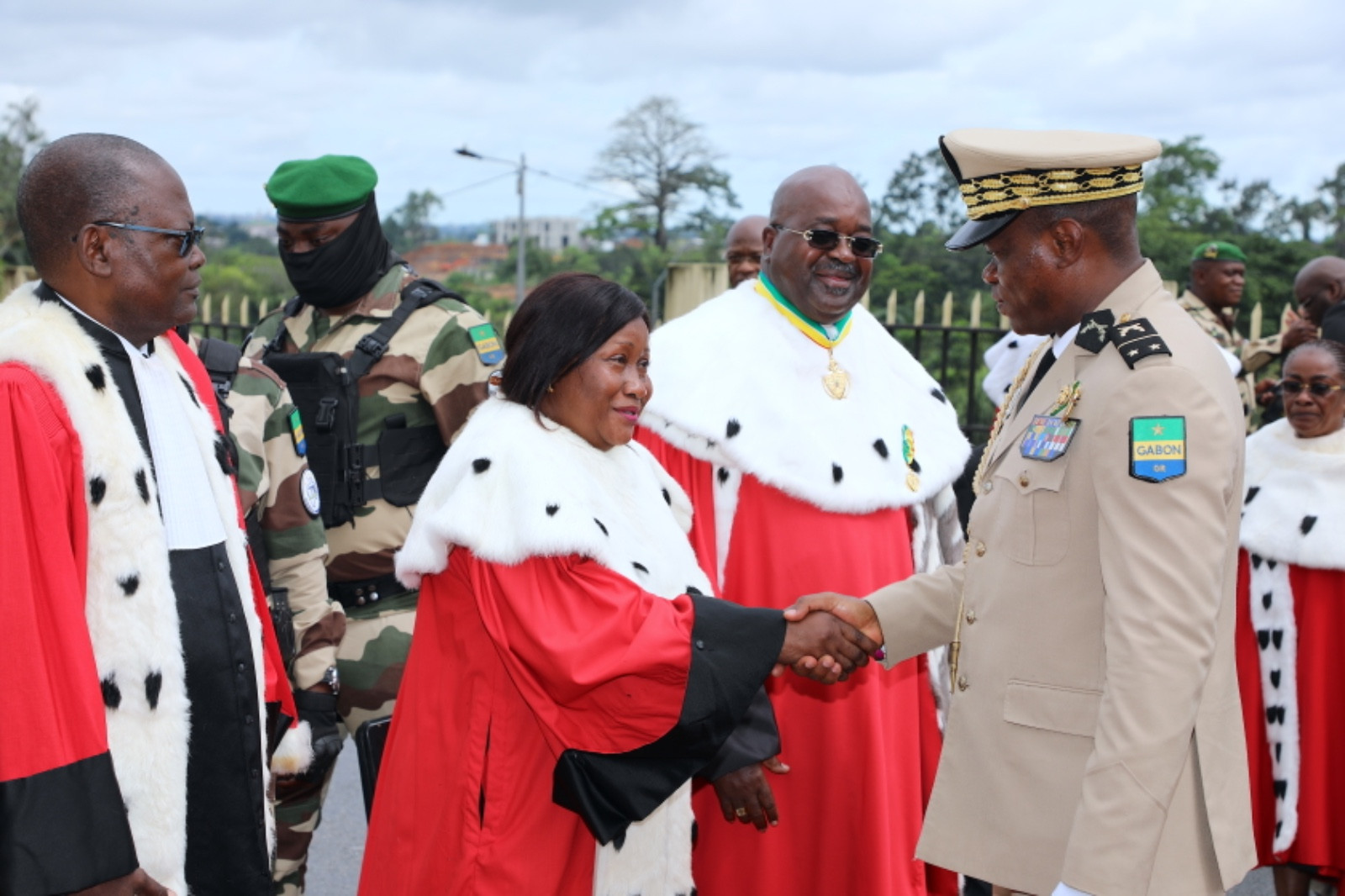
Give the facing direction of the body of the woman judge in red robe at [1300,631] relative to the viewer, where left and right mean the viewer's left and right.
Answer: facing the viewer and to the left of the viewer

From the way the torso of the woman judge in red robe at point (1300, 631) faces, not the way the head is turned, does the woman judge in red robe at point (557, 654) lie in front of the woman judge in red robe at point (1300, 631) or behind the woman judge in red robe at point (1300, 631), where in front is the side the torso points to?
in front

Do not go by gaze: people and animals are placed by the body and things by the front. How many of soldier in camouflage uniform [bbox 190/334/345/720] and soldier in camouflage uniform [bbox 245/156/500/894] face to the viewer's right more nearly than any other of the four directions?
0

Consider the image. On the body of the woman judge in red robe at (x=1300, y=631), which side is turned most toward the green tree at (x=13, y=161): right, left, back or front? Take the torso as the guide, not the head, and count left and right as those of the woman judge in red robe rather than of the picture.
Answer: right

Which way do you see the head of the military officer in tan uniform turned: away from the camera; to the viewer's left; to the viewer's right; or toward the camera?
to the viewer's left

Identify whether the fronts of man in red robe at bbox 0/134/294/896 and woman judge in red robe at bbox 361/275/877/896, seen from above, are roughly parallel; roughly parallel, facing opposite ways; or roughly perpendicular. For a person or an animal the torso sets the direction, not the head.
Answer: roughly parallel

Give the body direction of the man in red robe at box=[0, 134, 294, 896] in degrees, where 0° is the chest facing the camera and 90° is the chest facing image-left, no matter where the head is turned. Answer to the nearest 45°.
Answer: approximately 315°

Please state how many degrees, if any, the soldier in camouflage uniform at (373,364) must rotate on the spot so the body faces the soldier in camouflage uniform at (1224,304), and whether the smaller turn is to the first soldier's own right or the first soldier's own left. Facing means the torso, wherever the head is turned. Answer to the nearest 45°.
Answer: approximately 180°

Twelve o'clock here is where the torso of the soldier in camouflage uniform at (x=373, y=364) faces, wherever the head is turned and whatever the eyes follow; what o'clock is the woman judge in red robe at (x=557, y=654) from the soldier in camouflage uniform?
The woman judge in red robe is roughly at 10 o'clock from the soldier in camouflage uniform.

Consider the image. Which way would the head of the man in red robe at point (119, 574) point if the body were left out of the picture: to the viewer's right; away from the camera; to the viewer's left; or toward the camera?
to the viewer's right

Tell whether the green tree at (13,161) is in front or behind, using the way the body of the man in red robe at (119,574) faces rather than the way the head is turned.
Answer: behind

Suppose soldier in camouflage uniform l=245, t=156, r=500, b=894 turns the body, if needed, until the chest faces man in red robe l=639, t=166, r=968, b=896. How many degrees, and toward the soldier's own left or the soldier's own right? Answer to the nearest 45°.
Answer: approximately 90° to the soldier's own left

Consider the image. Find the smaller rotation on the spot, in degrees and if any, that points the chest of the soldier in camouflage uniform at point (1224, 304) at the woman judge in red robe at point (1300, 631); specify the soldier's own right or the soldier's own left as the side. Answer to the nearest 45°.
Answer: approximately 45° to the soldier's own right
